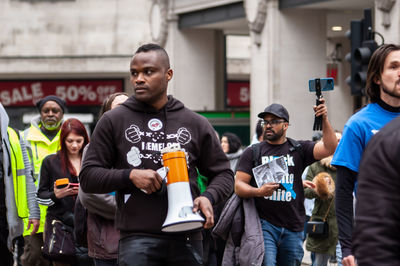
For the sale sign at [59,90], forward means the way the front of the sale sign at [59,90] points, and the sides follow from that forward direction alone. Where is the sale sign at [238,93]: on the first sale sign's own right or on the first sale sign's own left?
on the first sale sign's own left

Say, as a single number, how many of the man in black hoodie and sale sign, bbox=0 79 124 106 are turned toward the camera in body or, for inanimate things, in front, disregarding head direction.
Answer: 2

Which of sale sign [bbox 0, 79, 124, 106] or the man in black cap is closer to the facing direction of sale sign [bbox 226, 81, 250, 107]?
the man in black cap

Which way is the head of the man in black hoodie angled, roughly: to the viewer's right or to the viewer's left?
to the viewer's left
